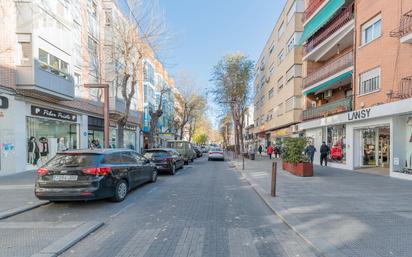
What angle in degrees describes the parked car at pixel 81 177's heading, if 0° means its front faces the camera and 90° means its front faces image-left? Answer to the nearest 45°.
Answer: approximately 225°

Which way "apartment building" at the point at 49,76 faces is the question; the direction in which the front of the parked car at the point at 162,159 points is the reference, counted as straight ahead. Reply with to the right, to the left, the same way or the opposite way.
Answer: to the right

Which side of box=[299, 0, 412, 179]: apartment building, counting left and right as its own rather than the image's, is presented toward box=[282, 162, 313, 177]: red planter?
front

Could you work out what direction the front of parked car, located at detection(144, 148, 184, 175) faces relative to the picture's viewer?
facing away from the viewer and to the right of the viewer
